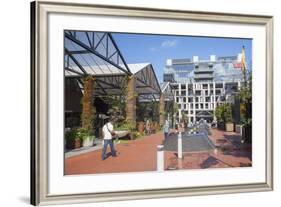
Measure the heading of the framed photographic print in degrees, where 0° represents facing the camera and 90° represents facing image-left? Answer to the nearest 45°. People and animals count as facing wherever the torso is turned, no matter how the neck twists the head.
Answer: approximately 315°
